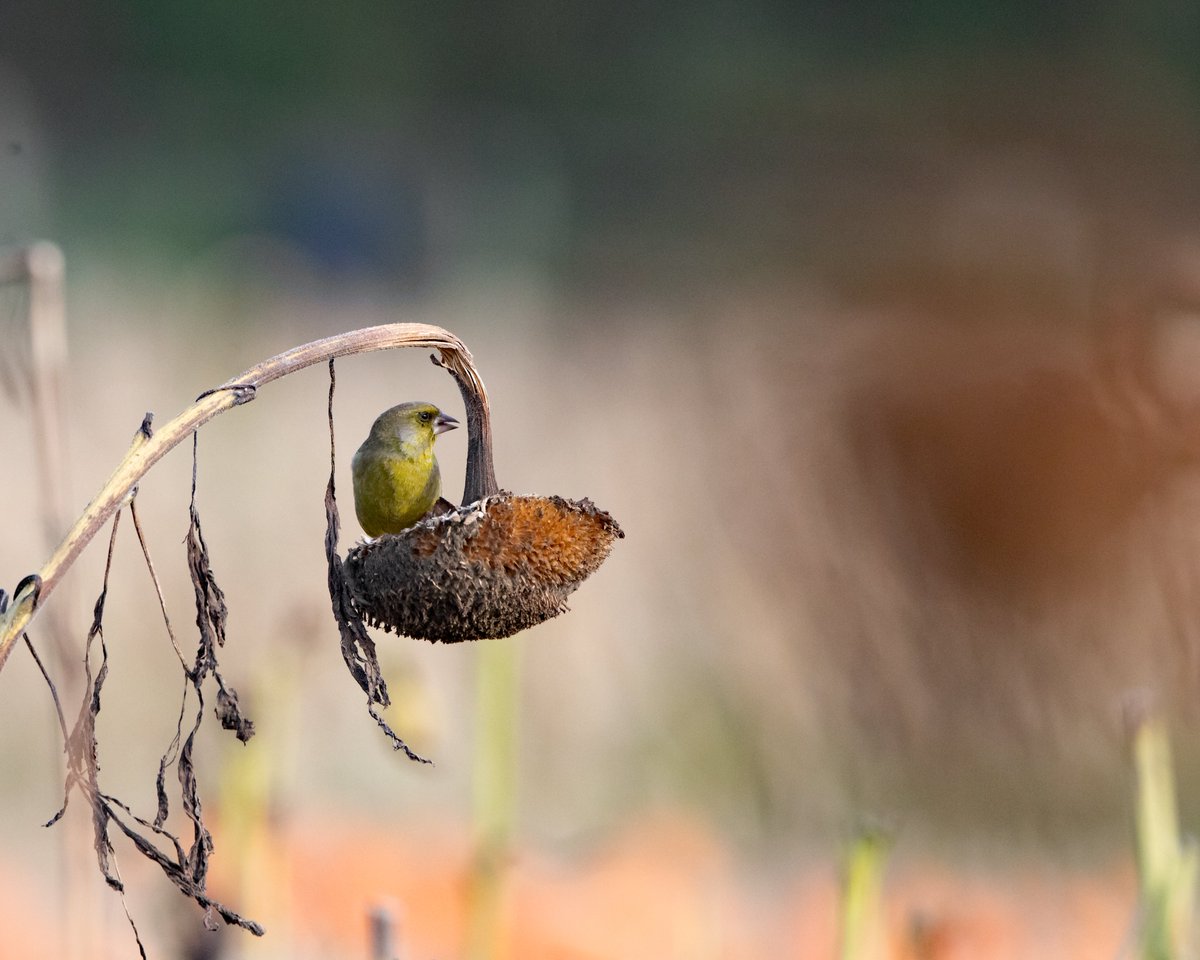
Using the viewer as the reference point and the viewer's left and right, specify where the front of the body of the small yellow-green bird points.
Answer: facing the viewer and to the right of the viewer
